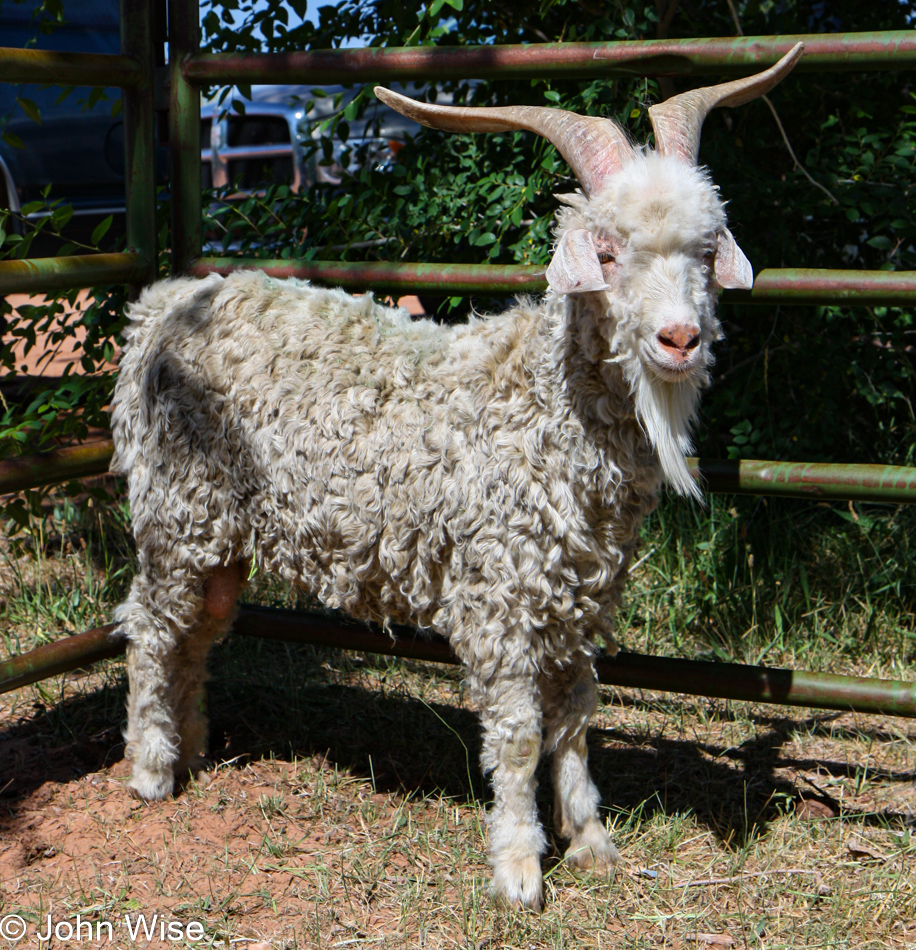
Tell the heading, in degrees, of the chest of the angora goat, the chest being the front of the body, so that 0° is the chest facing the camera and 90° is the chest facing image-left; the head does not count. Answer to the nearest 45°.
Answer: approximately 315°
